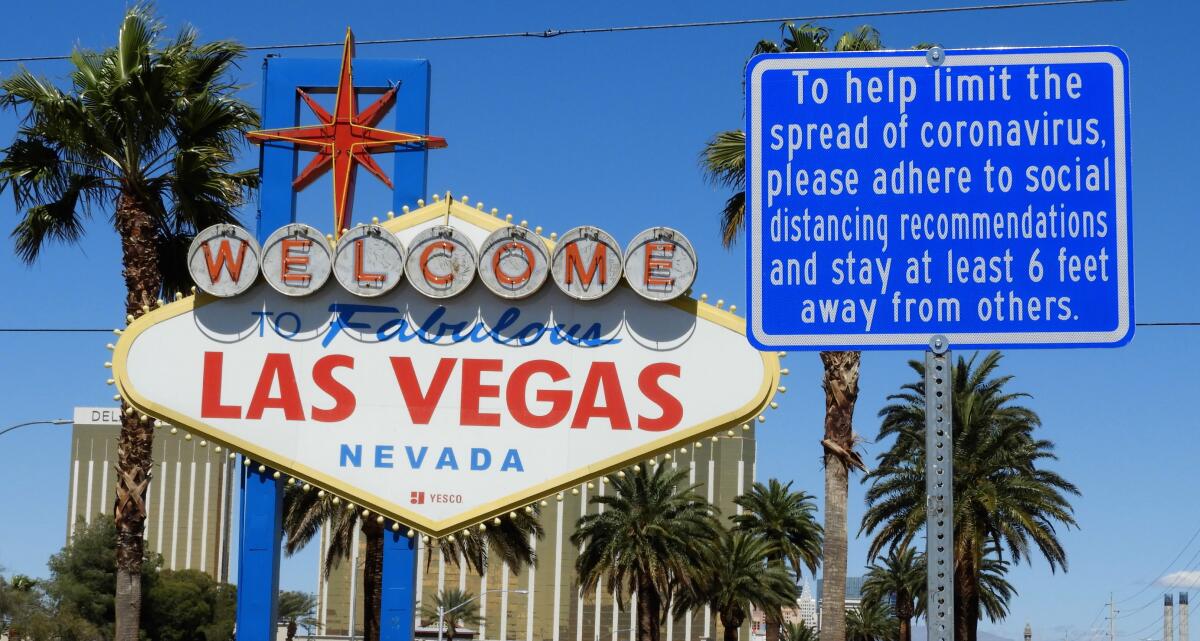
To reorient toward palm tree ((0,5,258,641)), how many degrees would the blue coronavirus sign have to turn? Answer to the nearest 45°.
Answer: approximately 135° to its right

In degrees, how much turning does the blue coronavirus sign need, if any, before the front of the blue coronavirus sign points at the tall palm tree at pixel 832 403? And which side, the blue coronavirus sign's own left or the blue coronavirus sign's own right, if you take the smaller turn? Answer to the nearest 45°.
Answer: approximately 180°

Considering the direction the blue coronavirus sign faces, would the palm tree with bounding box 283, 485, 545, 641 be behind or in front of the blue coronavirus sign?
behind

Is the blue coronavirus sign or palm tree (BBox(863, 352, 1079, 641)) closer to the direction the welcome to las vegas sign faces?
the blue coronavirus sign

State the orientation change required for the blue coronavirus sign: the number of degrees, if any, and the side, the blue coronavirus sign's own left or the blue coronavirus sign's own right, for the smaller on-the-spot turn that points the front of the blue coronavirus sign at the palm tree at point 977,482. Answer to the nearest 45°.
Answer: approximately 180°

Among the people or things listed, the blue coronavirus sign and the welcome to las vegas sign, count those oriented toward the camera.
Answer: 2

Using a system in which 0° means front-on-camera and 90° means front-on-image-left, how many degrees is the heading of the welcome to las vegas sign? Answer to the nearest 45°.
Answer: approximately 0°

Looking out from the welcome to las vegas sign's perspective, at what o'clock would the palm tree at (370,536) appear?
The palm tree is roughly at 6 o'clock from the welcome to las vegas sign.

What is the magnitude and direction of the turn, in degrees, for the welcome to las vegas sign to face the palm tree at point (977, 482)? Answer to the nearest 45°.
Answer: approximately 135° to its left

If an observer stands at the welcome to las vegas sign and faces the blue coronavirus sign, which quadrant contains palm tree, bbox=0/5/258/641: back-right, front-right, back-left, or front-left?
back-right
